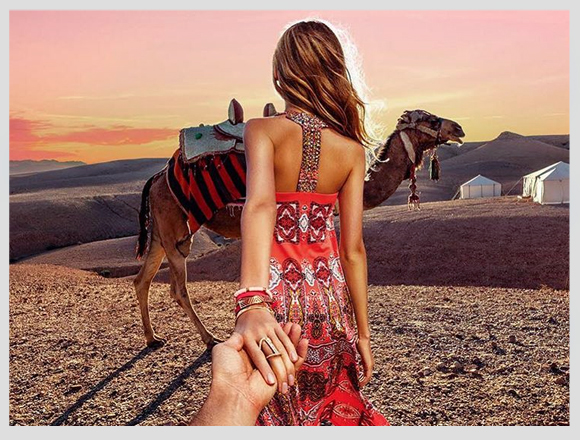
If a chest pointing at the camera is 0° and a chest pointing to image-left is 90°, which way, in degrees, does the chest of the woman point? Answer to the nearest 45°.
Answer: approximately 180°

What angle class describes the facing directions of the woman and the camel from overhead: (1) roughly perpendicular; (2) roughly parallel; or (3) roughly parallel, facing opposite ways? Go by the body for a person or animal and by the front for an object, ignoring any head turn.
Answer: roughly perpendicular

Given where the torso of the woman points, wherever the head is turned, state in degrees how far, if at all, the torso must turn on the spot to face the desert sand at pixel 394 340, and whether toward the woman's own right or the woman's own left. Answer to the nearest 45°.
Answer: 0° — they already face it

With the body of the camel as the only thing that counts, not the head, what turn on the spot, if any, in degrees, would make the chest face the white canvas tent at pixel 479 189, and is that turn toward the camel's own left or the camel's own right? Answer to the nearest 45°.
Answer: approximately 90° to the camel's own left

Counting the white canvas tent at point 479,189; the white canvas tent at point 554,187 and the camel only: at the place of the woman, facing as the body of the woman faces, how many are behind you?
0

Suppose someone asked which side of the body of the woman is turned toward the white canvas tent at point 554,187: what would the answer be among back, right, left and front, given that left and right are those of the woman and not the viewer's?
front

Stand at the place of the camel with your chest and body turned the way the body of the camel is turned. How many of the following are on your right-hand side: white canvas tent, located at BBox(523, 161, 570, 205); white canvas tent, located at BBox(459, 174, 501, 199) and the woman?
1

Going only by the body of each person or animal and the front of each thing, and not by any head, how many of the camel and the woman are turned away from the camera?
1

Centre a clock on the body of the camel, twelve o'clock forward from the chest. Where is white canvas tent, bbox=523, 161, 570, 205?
The white canvas tent is roughly at 10 o'clock from the camel.

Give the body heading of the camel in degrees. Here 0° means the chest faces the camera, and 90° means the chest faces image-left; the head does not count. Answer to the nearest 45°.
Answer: approximately 270°

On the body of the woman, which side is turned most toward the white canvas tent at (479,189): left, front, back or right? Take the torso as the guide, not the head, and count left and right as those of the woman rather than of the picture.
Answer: front

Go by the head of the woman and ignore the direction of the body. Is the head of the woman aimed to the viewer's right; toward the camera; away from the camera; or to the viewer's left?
away from the camera
